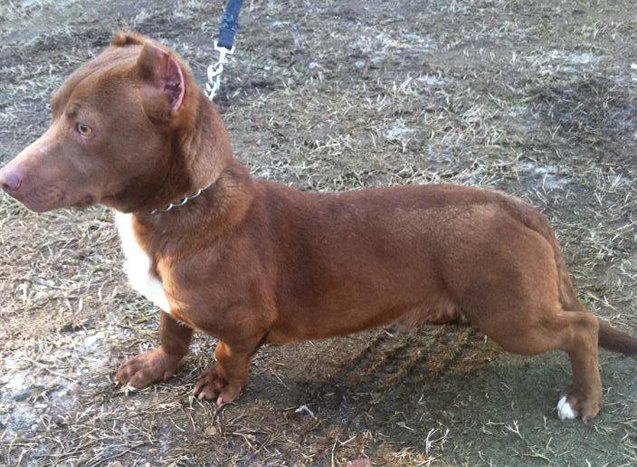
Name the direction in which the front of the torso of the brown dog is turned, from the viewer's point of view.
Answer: to the viewer's left
